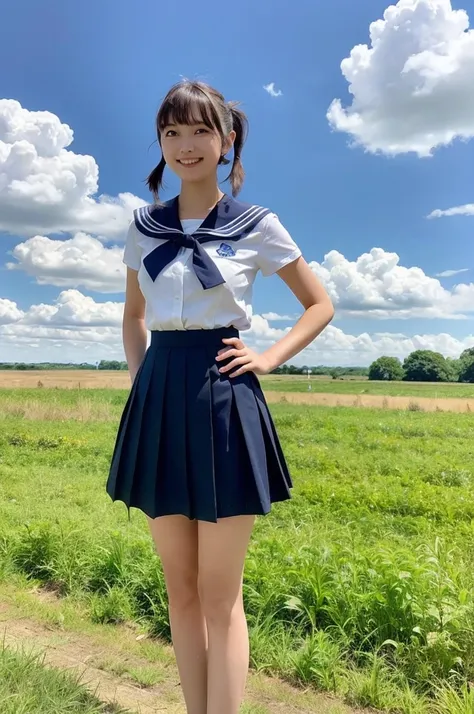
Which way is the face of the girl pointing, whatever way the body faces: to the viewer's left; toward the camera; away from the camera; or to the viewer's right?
toward the camera

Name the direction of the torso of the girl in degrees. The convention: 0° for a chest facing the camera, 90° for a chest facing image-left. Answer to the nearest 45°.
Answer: approximately 45°
